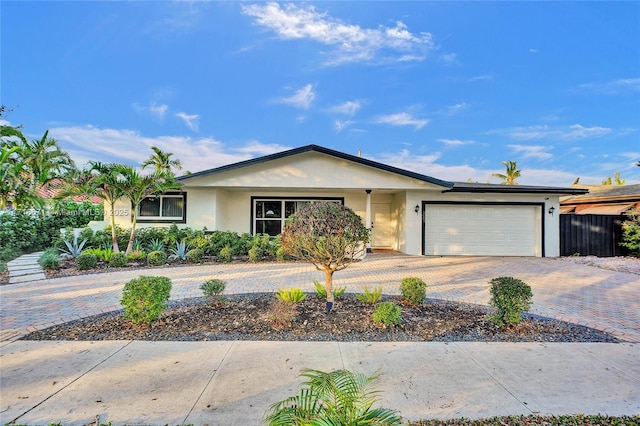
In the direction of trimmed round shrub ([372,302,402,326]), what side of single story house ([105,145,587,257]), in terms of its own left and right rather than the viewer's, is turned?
front

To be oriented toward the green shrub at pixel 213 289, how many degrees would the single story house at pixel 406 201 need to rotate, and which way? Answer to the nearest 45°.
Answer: approximately 45° to its right

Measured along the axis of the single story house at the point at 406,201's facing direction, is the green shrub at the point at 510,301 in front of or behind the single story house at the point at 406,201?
in front

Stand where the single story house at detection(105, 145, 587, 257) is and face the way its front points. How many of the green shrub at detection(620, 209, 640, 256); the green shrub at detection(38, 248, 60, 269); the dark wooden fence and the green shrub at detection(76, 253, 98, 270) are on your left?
2

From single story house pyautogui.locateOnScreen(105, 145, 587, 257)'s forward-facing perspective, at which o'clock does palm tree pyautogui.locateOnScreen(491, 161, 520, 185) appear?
The palm tree is roughly at 7 o'clock from the single story house.

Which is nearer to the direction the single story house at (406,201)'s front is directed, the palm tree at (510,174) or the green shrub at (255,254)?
the green shrub

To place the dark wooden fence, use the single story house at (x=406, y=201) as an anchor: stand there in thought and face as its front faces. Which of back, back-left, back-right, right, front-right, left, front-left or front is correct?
left

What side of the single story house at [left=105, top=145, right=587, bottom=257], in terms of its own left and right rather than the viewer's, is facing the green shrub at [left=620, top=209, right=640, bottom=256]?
left

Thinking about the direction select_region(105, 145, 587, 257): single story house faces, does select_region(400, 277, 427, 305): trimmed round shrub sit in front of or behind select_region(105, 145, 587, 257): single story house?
in front

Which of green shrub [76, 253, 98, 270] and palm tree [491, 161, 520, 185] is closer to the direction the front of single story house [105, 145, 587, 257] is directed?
the green shrub

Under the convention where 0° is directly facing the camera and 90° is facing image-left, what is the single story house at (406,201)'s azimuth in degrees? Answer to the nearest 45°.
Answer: approximately 0°

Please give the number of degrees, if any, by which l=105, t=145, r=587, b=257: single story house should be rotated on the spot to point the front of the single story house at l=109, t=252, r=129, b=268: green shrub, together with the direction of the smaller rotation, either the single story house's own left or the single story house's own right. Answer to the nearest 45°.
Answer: approximately 45° to the single story house's own right
